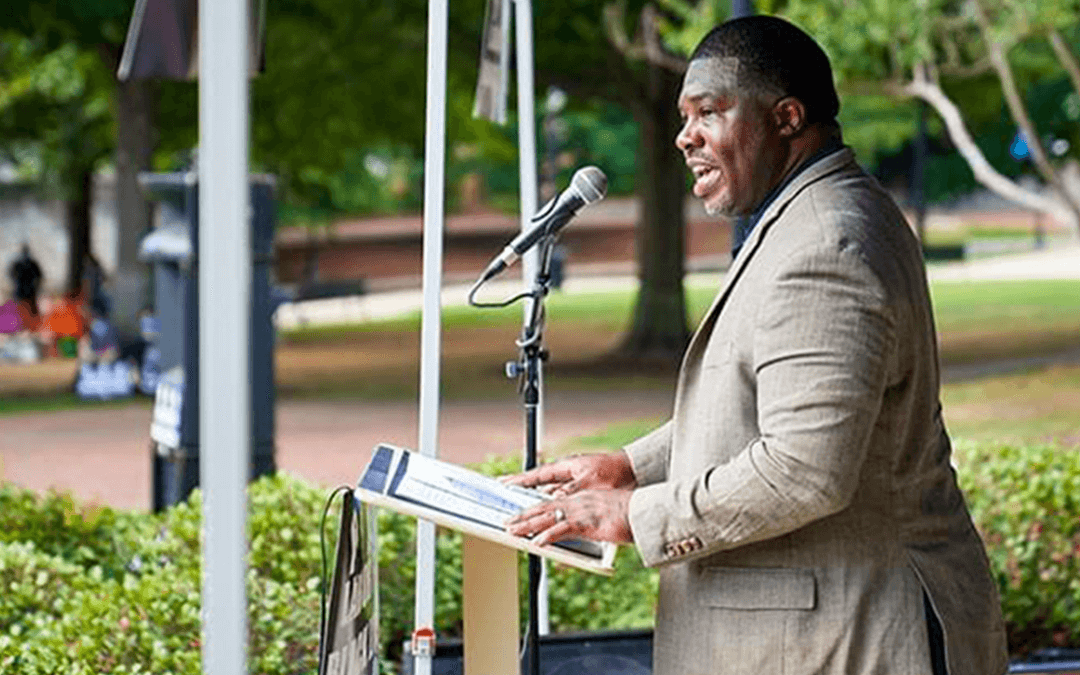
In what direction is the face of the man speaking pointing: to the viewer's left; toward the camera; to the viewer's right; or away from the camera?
to the viewer's left

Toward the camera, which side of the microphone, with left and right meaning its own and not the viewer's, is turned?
right

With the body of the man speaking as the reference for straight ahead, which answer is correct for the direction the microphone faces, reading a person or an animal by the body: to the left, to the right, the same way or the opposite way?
the opposite way

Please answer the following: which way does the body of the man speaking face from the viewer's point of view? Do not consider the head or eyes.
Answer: to the viewer's left

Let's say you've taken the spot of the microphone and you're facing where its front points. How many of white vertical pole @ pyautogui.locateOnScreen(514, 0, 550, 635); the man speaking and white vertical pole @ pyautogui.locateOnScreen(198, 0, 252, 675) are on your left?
1

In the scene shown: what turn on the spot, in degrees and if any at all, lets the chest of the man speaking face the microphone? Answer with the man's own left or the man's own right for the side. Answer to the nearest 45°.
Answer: approximately 45° to the man's own right
